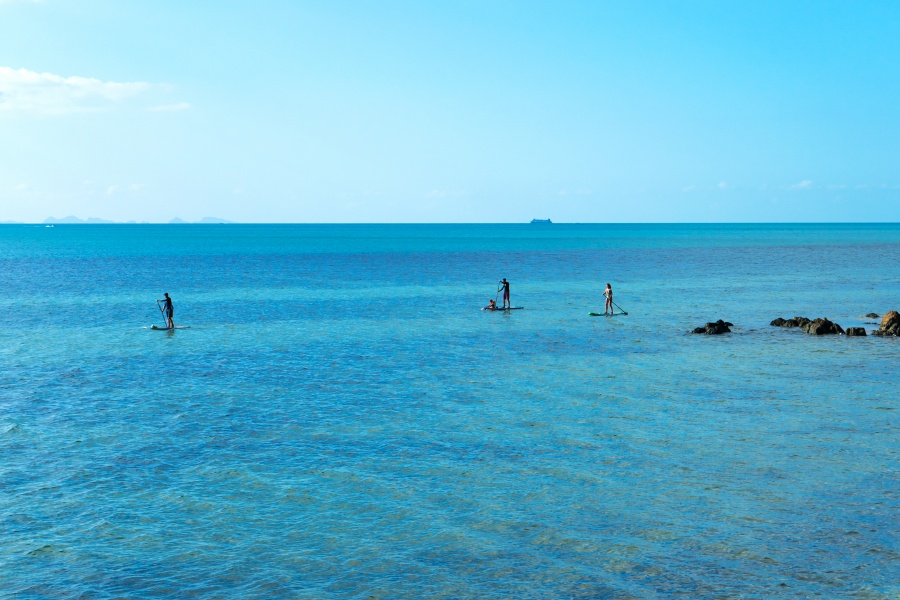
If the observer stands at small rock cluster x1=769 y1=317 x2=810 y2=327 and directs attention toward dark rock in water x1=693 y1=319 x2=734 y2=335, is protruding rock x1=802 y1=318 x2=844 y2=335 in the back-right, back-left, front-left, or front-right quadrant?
front-left

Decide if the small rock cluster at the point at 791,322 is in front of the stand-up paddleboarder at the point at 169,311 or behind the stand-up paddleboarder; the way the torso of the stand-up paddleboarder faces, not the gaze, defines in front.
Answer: behind

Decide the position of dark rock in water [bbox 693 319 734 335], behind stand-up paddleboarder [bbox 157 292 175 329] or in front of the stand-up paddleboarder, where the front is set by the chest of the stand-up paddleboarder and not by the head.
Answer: behind

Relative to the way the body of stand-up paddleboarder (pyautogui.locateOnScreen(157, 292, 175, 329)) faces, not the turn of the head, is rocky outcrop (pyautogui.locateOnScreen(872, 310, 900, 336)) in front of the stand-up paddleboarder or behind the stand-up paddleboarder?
behind

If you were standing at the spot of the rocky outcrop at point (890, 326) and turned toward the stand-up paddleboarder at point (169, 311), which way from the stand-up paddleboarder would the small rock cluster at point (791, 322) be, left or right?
right

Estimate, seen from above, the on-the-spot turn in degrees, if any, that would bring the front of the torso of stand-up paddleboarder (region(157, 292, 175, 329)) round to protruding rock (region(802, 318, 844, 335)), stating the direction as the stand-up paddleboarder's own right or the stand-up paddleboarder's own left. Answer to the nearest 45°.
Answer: approximately 135° to the stand-up paddleboarder's own left

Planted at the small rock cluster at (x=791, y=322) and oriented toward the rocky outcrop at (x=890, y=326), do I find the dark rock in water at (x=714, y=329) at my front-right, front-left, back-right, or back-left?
back-right

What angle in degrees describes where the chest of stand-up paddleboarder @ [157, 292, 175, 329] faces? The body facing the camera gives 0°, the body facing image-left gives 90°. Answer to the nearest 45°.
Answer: approximately 90°

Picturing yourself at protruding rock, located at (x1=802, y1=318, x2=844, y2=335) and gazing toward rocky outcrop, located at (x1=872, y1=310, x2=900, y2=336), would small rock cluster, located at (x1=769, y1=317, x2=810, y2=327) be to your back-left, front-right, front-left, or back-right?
back-left

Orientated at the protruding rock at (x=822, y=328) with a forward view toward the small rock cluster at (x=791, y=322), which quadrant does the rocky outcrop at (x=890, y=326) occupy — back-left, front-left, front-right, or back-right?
back-right

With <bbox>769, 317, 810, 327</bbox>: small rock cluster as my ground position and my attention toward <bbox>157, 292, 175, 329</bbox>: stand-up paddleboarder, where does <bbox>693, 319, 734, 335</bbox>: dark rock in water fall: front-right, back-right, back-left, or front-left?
front-left
